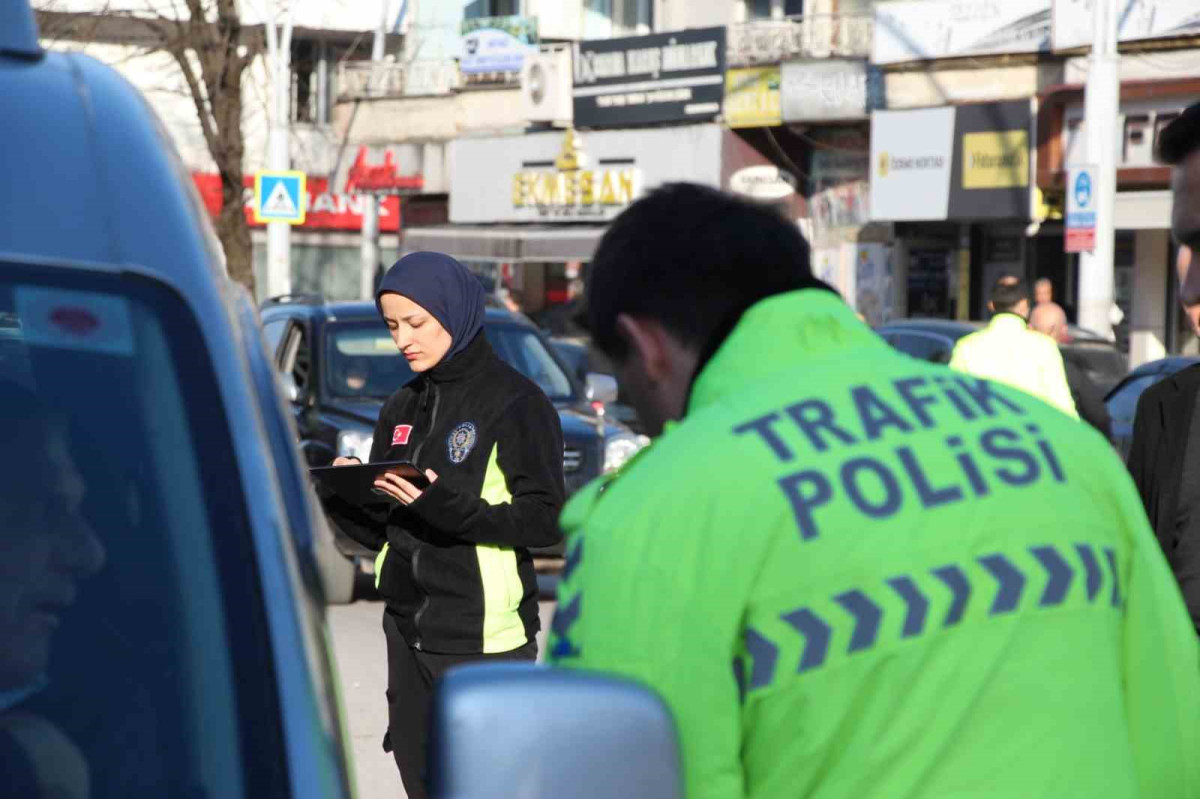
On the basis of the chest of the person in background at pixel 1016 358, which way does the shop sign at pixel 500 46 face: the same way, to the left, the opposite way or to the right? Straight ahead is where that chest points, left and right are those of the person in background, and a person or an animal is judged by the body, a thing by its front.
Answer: the opposite way

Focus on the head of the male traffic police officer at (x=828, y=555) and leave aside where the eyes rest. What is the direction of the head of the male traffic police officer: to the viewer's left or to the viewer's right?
to the viewer's left

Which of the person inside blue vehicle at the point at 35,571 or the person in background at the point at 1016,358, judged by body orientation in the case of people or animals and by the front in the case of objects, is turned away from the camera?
the person in background at the point at 1016,358

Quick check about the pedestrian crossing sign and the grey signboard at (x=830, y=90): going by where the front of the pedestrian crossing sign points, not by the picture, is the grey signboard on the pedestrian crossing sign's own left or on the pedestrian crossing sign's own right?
on the pedestrian crossing sign's own left

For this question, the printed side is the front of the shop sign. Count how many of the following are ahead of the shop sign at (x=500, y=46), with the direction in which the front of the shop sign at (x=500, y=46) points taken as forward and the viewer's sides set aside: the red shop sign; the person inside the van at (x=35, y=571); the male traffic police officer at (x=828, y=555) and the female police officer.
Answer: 3

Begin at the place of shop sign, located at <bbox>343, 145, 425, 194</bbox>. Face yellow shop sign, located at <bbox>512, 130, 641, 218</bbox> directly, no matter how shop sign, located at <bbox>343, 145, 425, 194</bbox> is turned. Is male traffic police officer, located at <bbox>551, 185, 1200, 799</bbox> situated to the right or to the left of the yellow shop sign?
right

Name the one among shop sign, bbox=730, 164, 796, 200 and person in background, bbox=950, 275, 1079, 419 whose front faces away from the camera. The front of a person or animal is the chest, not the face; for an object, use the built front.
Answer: the person in background
